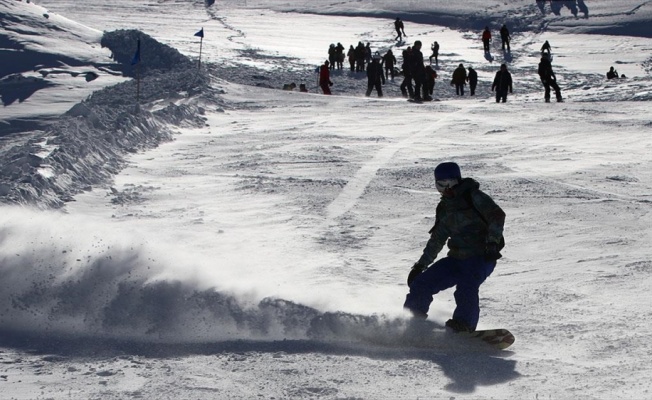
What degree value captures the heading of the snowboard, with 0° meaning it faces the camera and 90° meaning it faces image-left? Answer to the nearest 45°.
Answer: approximately 270°

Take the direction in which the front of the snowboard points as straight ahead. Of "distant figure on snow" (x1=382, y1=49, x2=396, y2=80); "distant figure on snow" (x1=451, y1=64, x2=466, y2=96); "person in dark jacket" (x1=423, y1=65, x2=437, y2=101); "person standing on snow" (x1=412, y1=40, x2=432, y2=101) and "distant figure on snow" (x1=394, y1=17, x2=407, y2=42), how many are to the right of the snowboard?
0

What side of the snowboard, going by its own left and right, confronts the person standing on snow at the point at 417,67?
left

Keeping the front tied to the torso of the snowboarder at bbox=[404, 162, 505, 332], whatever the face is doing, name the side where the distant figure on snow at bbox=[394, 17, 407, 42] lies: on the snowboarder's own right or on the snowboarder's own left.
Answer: on the snowboarder's own right

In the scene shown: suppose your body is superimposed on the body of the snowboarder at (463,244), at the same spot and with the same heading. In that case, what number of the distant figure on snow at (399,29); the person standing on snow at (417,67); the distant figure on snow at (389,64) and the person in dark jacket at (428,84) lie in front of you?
0

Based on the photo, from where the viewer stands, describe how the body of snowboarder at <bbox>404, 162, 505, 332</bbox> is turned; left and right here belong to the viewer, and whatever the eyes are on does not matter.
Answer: facing the viewer and to the left of the viewer

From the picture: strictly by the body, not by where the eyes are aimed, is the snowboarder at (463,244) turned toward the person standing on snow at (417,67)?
no

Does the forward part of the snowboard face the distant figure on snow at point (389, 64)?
no

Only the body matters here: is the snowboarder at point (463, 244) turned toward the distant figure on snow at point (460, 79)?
no

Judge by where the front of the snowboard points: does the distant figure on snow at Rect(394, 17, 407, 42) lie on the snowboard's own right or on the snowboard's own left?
on the snowboard's own left

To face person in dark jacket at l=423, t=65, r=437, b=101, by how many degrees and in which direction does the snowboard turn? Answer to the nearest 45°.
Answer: approximately 90° to its left

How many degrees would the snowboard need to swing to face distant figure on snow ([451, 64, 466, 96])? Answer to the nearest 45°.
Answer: approximately 90° to its left
